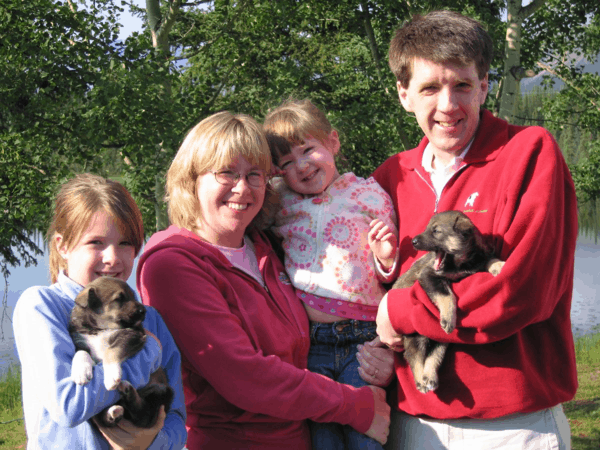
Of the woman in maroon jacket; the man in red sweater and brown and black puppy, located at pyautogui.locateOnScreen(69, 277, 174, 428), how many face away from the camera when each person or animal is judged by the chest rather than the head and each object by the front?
0

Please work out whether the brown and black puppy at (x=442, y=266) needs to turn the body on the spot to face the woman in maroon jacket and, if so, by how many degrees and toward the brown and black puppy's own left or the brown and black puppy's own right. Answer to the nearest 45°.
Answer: approximately 45° to the brown and black puppy's own right

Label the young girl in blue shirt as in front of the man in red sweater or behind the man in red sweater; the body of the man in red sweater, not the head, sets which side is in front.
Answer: in front

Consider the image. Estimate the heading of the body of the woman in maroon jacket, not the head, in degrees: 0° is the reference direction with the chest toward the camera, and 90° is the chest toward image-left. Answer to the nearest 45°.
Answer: approximately 315°

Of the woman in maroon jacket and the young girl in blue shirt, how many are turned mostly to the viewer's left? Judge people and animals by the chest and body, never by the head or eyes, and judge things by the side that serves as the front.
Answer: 0

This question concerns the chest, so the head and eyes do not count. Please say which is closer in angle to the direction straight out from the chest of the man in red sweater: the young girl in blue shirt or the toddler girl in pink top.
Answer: the young girl in blue shirt

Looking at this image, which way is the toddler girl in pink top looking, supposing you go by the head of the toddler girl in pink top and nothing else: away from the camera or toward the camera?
toward the camera

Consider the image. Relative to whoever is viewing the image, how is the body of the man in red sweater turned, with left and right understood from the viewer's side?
facing the viewer and to the left of the viewer

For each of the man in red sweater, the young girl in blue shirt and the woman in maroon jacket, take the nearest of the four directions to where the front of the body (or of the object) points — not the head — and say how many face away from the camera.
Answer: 0

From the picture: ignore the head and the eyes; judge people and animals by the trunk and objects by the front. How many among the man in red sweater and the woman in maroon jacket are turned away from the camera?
0

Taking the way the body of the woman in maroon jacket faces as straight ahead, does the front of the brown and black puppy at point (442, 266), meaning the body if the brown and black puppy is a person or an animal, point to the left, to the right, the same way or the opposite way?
to the right

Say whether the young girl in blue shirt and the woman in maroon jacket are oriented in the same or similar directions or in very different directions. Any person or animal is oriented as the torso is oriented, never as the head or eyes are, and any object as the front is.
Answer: same or similar directions

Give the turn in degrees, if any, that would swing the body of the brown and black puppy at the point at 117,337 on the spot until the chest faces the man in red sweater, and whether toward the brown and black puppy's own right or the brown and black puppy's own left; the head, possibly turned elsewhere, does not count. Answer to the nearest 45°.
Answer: approximately 45° to the brown and black puppy's own left

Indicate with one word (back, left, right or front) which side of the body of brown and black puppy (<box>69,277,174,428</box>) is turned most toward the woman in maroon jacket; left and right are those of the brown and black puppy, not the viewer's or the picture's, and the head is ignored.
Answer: left

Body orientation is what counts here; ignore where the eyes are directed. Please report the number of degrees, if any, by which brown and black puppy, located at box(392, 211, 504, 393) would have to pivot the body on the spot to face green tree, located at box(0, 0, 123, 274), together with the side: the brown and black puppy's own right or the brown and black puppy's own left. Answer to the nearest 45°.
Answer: approximately 90° to the brown and black puppy's own right
